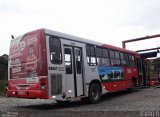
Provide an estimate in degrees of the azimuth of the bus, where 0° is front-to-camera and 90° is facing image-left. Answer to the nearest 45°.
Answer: approximately 225°
